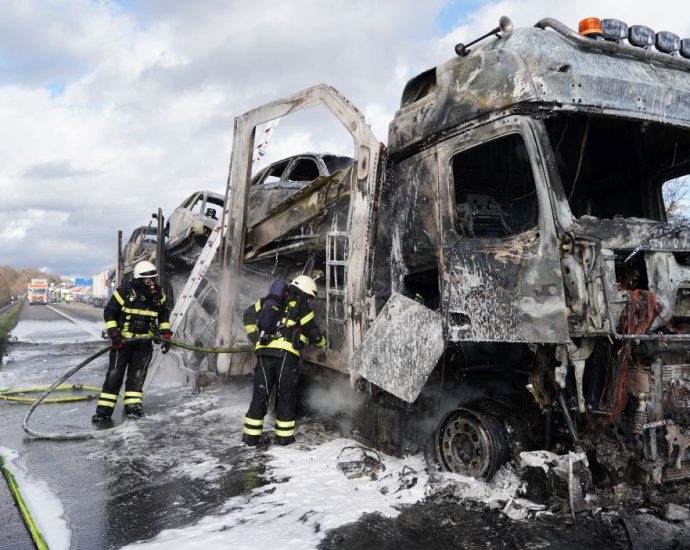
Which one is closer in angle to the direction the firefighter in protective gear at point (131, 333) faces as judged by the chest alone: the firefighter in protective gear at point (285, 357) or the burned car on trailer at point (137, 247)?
the firefighter in protective gear

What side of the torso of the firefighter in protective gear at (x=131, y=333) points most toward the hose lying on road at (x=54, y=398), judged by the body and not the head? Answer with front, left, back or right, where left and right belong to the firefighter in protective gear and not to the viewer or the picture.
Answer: back

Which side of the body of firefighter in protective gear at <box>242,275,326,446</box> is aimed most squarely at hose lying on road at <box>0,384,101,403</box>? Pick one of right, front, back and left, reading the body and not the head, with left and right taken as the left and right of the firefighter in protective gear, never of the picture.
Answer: left

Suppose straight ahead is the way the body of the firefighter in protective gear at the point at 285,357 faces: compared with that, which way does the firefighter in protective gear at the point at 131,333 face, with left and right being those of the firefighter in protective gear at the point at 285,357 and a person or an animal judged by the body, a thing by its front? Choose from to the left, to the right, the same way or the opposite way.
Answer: to the right

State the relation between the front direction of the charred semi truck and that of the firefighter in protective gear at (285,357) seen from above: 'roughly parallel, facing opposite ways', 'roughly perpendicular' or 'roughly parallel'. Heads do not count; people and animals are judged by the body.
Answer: roughly perpendicular

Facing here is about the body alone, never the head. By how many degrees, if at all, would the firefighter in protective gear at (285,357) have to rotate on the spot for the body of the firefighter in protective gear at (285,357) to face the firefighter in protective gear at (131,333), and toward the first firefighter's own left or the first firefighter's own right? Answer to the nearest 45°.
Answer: approximately 90° to the first firefighter's own left

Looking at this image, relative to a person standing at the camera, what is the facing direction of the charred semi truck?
facing the viewer and to the right of the viewer

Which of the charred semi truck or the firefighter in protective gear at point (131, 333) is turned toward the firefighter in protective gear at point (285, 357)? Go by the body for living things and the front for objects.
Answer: the firefighter in protective gear at point (131, 333)

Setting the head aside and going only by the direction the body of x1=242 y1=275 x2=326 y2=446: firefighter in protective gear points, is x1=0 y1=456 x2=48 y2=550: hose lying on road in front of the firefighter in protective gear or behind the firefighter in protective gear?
behind

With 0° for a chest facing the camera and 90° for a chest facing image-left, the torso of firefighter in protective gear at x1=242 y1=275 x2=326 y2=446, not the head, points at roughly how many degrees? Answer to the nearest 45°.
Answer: approximately 225°

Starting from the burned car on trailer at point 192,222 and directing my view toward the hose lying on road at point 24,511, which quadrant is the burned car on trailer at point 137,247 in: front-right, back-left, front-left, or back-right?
back-right

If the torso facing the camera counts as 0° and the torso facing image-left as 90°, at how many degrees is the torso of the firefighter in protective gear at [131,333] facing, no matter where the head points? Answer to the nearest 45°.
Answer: approximately 315°

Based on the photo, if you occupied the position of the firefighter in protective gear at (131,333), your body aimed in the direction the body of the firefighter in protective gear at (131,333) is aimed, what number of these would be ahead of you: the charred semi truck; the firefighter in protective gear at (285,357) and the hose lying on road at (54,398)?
2

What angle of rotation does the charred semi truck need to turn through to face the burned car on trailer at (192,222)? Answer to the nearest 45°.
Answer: approximately 180°

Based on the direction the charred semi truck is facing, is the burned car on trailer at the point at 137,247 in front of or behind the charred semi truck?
behind

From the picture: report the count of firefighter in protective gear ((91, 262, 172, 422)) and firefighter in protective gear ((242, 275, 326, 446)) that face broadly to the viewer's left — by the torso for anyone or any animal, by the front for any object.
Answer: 0

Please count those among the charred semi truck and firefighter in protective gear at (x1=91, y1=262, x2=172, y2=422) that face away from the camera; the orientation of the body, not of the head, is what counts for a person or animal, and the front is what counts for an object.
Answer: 0
